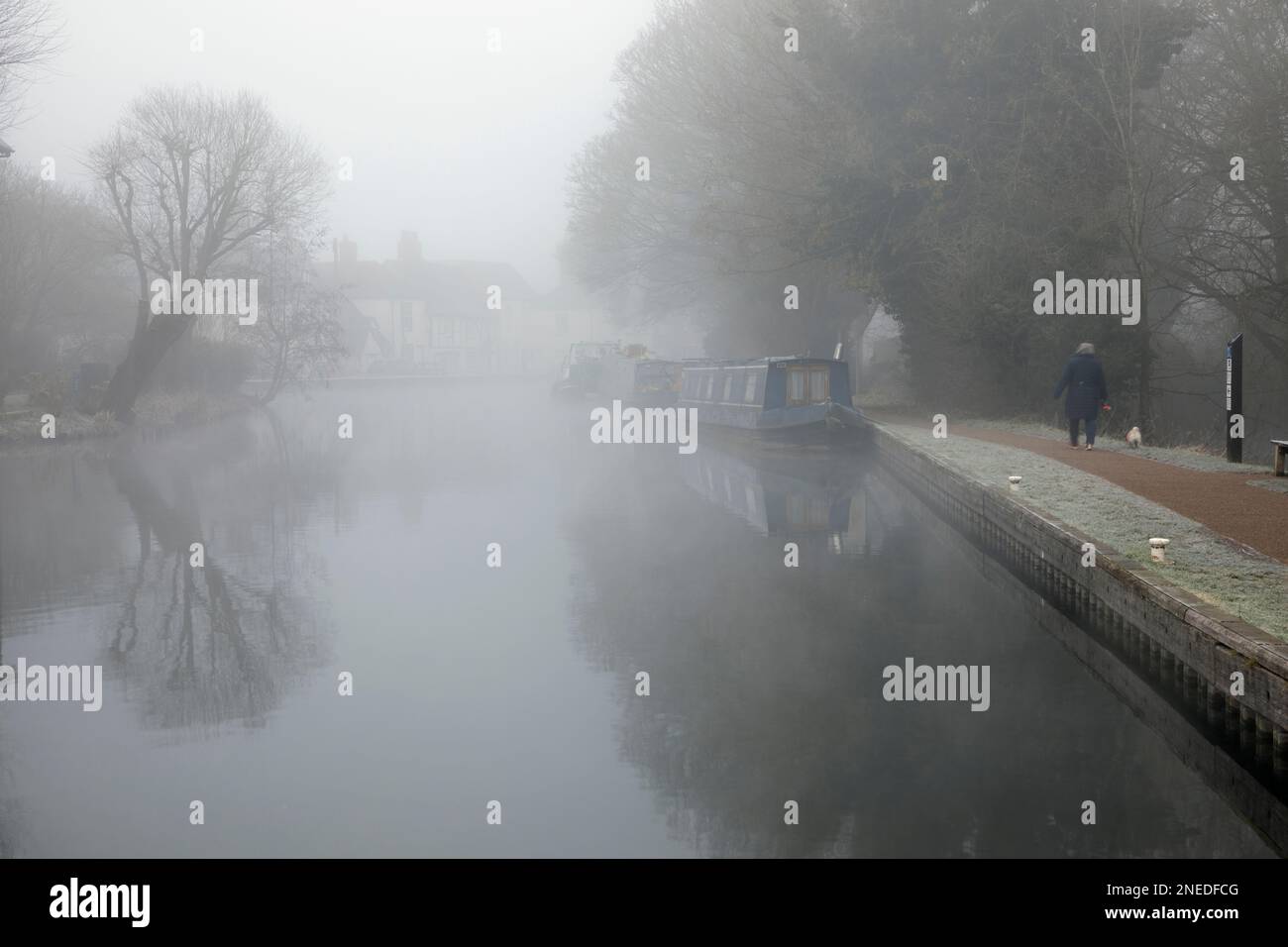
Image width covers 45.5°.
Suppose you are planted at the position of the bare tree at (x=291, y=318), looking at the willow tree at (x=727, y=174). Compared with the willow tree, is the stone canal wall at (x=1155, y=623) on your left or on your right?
right

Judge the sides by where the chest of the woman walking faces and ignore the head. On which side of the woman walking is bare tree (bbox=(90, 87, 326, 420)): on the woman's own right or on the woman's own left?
on the woman's own left

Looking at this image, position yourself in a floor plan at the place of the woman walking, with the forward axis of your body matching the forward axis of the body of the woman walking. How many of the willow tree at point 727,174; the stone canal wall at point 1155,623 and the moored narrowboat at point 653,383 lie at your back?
1

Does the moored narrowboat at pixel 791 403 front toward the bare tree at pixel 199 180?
no

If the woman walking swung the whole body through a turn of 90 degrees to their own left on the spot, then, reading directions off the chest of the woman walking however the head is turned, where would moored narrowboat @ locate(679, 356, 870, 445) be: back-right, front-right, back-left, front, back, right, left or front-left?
front-right

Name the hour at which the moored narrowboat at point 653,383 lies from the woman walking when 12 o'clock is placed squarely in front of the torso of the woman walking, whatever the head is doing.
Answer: The moored narrowboat is roughly at 11 o'clock from the woman walking.

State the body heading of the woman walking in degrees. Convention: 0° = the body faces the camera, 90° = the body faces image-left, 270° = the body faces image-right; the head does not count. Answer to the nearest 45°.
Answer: approximately 180°
